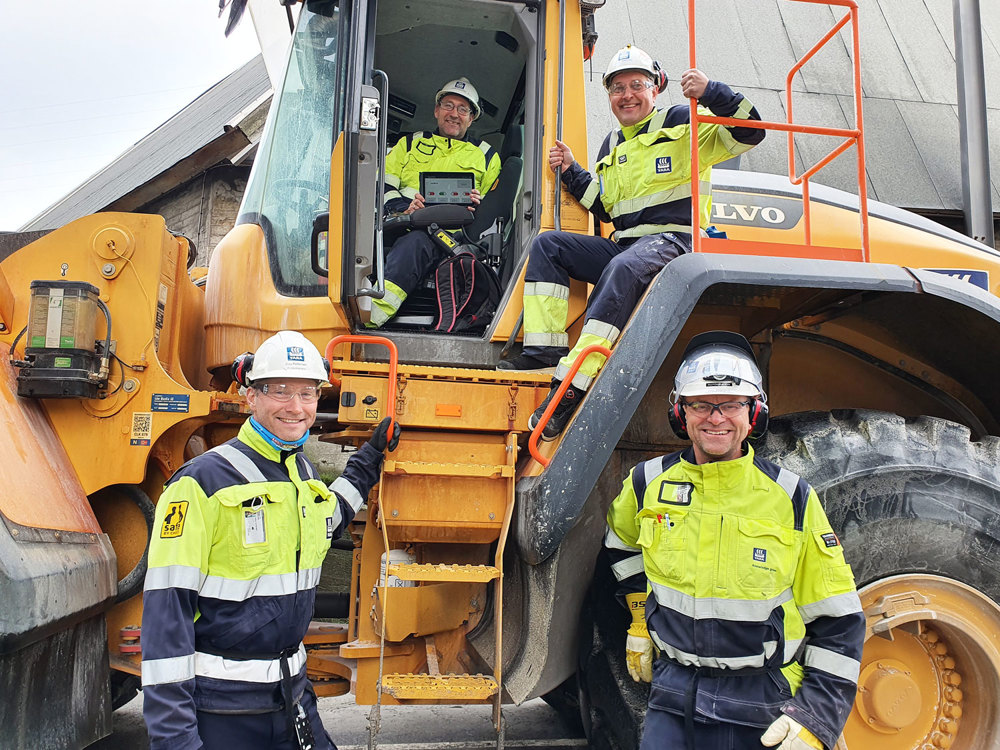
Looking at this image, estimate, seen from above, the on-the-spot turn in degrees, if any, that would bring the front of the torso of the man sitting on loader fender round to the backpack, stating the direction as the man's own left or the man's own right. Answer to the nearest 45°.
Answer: approximately 45° to the man's own right

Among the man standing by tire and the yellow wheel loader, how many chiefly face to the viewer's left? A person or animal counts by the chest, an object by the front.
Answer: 1

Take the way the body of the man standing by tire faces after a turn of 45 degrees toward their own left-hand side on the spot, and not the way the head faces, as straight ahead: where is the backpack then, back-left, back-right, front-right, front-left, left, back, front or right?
back

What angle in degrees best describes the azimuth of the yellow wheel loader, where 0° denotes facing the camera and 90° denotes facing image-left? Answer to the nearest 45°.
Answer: approximately 90°

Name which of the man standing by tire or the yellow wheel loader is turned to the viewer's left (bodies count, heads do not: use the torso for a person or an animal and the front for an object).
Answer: the yellow wheel loader

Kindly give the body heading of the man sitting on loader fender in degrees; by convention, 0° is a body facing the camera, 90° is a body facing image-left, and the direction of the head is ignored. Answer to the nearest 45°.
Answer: approximately 45°

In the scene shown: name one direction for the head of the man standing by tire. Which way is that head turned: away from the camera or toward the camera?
toward the camera

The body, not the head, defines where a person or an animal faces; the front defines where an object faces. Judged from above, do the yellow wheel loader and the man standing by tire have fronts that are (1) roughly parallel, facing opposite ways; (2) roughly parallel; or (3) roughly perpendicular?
roughly perpendicular

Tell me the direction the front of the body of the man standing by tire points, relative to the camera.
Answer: toward the camera
